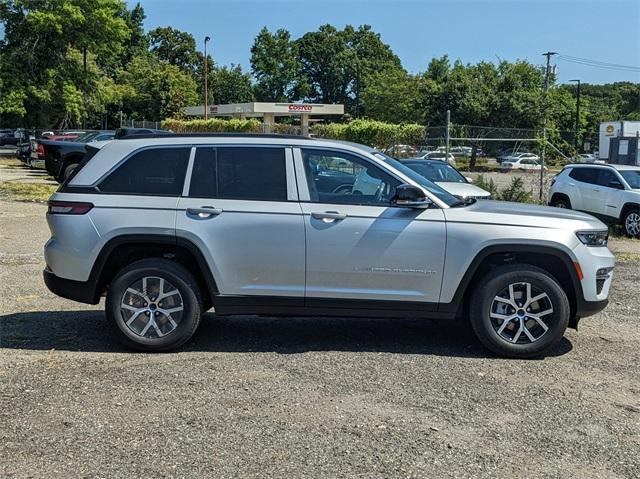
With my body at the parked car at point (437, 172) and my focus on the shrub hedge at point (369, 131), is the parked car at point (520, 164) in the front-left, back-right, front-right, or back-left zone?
front-right

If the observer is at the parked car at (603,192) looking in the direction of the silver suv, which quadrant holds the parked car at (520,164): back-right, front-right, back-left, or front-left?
back-right

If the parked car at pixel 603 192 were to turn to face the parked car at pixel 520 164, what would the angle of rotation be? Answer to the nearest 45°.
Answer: approximately 135° to its left

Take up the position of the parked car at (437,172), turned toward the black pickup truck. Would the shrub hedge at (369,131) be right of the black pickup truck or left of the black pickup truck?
right

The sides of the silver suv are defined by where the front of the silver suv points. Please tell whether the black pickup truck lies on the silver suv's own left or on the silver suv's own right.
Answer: on the silver suv's own left

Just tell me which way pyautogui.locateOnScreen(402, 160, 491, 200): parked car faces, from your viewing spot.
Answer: facing the viewer and to the right of the viewer

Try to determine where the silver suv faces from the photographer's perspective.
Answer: facing to the right of the viewer

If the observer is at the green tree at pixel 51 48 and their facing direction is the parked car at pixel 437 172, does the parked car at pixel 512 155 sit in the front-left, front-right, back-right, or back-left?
front-left

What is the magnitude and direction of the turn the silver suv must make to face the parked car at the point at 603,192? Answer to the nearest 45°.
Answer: approximately 45° to its left

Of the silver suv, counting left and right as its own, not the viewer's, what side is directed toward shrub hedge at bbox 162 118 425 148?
left
